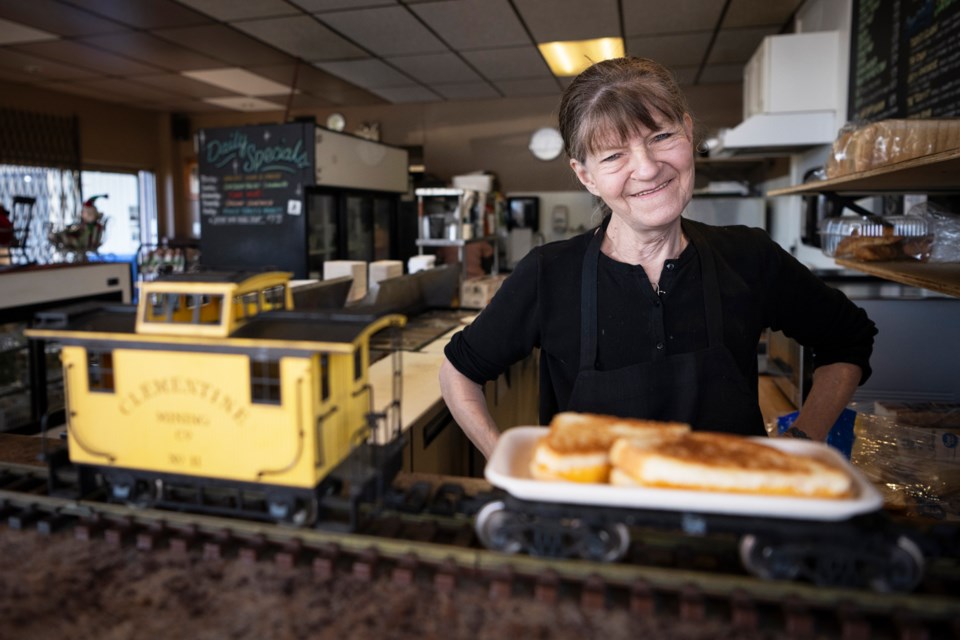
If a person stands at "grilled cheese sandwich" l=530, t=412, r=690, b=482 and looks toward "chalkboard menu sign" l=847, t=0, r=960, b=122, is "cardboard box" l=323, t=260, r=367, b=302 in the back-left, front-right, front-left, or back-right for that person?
front-left

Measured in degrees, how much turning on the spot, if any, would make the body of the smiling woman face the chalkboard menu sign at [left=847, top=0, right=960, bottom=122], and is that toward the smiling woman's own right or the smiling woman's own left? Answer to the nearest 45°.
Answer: approximately 135° to the smiling woman's own left

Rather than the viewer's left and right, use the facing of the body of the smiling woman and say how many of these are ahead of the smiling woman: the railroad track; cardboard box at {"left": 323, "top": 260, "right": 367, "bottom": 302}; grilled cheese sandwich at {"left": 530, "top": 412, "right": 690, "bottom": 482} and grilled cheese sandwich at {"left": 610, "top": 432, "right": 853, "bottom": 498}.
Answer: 3

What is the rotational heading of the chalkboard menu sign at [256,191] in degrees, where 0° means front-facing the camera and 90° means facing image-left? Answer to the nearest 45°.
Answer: approximately 0°

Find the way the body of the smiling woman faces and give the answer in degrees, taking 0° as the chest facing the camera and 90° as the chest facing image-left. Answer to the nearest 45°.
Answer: approximately 0°

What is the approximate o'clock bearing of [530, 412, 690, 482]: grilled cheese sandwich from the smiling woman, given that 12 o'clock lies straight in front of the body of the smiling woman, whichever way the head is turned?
The grilled cheese sandwich is roughly at 12 o'clock from the smiling woman.

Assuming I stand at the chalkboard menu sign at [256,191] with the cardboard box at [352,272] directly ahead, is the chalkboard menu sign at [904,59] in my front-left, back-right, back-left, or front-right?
front-left

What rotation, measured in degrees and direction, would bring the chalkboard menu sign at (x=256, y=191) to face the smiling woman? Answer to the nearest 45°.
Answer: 0° — it already faces them

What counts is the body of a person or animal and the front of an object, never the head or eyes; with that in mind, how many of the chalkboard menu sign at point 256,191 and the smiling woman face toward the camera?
2

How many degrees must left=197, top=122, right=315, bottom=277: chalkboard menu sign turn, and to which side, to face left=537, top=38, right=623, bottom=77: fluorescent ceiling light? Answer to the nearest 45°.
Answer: approximately 90° to its left

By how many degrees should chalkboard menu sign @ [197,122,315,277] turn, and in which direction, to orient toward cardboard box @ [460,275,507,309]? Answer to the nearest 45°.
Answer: approximately 45° to its left

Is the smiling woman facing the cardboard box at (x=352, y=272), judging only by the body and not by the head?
no

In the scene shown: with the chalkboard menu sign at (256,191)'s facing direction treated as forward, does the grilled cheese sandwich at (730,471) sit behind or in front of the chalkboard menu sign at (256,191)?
in front

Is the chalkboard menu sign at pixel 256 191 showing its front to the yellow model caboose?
yes

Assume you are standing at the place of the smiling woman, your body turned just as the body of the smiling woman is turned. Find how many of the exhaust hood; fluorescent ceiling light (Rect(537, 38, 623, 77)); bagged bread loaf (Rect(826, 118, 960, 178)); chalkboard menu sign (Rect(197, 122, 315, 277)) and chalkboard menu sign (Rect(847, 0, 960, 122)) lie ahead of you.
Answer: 0

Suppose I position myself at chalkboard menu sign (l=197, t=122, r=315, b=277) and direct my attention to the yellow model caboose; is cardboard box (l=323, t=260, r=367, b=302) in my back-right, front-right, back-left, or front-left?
front-left

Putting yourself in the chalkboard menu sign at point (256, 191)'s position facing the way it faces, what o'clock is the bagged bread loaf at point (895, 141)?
The bagged bread loaf is roughly at 11 o'clock from the chalkboard menu sign.

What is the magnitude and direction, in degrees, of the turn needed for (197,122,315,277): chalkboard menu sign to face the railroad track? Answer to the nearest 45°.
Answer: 0° — it already faces it
